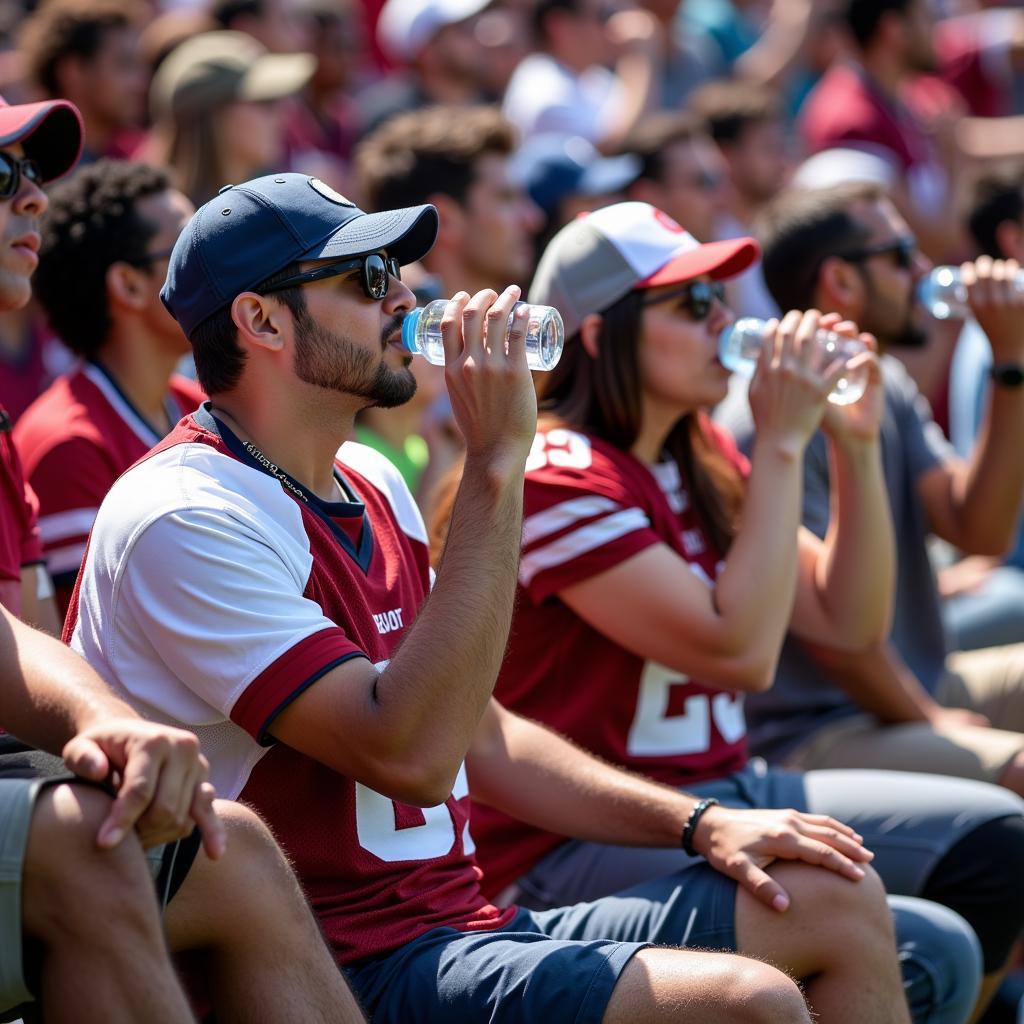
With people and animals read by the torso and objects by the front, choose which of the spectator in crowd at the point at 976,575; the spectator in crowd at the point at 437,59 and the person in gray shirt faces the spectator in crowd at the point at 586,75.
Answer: the spectator in crowd at the point at 437,59

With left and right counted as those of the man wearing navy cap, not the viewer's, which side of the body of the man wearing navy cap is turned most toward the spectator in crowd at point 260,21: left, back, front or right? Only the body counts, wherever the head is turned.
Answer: left

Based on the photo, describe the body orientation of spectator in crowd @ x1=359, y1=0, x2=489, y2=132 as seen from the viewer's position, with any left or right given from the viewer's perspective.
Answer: facing to the right of the viewer

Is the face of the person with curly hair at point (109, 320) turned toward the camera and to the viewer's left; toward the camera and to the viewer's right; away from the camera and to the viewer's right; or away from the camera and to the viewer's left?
away from the camera and to the viewer's right

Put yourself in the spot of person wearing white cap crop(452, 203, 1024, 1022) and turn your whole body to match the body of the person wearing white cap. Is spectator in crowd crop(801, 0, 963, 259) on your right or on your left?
on your left

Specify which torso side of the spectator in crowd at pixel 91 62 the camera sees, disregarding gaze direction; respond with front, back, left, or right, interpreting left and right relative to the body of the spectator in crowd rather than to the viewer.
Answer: right

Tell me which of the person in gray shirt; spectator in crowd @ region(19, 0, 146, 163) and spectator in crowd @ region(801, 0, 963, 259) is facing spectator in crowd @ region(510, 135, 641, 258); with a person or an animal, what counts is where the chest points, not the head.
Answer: spectator in crowd @ region(19, 0, 146, 163)

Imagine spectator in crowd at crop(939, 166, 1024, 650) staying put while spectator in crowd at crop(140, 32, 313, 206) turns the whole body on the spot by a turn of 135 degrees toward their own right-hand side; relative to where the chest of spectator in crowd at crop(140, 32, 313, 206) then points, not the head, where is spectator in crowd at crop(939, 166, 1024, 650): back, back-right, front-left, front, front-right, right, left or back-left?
left

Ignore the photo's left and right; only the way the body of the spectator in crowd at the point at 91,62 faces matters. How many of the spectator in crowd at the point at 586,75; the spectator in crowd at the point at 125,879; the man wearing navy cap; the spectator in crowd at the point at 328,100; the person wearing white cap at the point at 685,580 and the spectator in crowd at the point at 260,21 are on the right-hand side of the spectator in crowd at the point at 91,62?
3

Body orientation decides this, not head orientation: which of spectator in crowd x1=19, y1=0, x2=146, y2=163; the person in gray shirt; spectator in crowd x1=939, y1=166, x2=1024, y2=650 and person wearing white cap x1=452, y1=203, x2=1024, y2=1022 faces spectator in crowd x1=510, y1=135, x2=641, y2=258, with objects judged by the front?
spectator in crowd x1=19, y1=0, x2=146, y2=163

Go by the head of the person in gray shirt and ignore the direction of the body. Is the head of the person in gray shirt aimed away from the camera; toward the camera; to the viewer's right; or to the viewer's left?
to the viewer's right

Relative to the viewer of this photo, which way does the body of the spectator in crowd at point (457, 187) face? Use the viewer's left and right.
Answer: facing to the right of the viewer

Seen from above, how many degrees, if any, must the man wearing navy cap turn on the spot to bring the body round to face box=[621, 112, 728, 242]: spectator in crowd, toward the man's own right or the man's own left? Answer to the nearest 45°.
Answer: approximately 90° to the man's own left

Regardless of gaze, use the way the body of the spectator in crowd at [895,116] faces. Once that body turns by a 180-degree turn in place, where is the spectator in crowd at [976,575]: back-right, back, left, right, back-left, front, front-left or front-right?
left

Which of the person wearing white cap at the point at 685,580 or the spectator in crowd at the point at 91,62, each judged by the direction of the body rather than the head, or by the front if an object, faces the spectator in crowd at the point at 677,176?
the spectator in crowd at the point at 91,62

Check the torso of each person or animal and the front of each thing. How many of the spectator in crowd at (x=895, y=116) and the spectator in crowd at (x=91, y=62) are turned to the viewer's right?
2

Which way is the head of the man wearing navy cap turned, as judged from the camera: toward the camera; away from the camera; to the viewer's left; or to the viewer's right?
to the viewer's right

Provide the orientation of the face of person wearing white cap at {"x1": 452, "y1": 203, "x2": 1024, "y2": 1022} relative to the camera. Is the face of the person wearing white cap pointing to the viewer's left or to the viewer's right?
to the viewer's right

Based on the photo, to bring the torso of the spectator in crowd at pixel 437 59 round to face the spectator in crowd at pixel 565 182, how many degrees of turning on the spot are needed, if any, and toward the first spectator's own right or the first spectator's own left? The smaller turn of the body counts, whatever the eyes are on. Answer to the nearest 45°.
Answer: approximately 90° to the first spectator's own right
